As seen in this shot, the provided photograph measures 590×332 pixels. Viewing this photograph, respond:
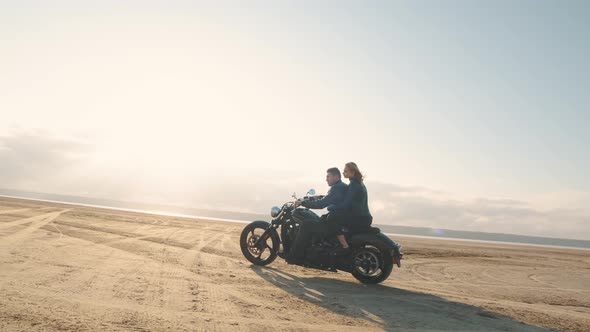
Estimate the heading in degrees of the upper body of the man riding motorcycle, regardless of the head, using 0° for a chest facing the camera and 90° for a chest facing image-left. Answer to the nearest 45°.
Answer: approximately 90°
